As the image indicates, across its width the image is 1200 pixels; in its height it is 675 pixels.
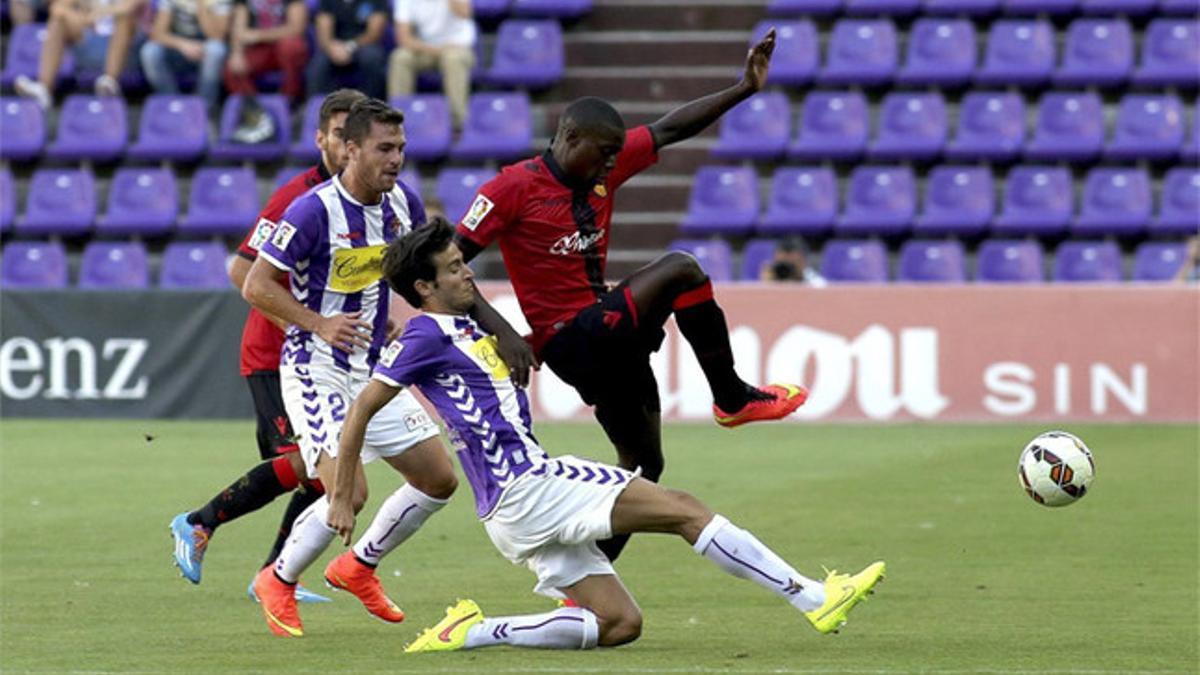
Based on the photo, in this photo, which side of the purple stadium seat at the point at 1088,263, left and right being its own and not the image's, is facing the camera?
front

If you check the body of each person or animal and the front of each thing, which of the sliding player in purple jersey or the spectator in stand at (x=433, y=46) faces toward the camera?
the spectator in stand

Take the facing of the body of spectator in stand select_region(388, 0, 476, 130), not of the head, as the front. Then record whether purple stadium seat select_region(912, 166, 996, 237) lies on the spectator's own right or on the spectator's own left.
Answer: on the spectator's own left

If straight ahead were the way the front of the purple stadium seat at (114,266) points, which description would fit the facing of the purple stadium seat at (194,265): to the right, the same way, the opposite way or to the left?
the same way

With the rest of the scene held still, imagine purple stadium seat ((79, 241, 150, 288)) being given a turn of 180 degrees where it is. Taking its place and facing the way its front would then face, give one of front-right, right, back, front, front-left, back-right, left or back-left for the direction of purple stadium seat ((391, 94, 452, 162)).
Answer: right

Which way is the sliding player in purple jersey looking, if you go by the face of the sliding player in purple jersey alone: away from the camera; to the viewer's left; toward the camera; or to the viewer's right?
to the viewer's right

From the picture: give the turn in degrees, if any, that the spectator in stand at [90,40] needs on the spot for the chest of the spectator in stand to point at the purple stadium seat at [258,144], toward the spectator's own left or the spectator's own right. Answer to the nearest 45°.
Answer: approximately 45° to the spectator's own left

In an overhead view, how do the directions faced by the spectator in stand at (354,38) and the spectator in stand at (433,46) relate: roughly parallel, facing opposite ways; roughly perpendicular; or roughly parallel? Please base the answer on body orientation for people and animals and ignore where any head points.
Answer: roughly parallel

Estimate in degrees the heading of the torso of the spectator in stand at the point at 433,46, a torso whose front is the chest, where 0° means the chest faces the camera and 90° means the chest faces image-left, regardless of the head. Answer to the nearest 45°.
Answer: approximately 0°

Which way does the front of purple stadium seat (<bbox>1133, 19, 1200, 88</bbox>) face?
toward the camera

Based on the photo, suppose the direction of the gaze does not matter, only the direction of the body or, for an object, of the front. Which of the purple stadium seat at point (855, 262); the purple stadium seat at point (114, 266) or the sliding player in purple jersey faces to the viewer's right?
the sliding player in purple jersey

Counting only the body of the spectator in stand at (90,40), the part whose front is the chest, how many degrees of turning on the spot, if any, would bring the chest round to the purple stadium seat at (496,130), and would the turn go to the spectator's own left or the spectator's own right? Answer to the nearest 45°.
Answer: approximately 45° to the spectator's own left

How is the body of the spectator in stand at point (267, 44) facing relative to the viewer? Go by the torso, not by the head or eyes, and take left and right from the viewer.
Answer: facing the viewer

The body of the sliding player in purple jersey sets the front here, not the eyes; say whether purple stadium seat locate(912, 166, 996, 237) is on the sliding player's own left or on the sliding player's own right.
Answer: on the sliding player's own left

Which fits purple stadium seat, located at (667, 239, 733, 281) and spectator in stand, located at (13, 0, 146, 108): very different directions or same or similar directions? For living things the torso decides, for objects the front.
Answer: same or similar directions
